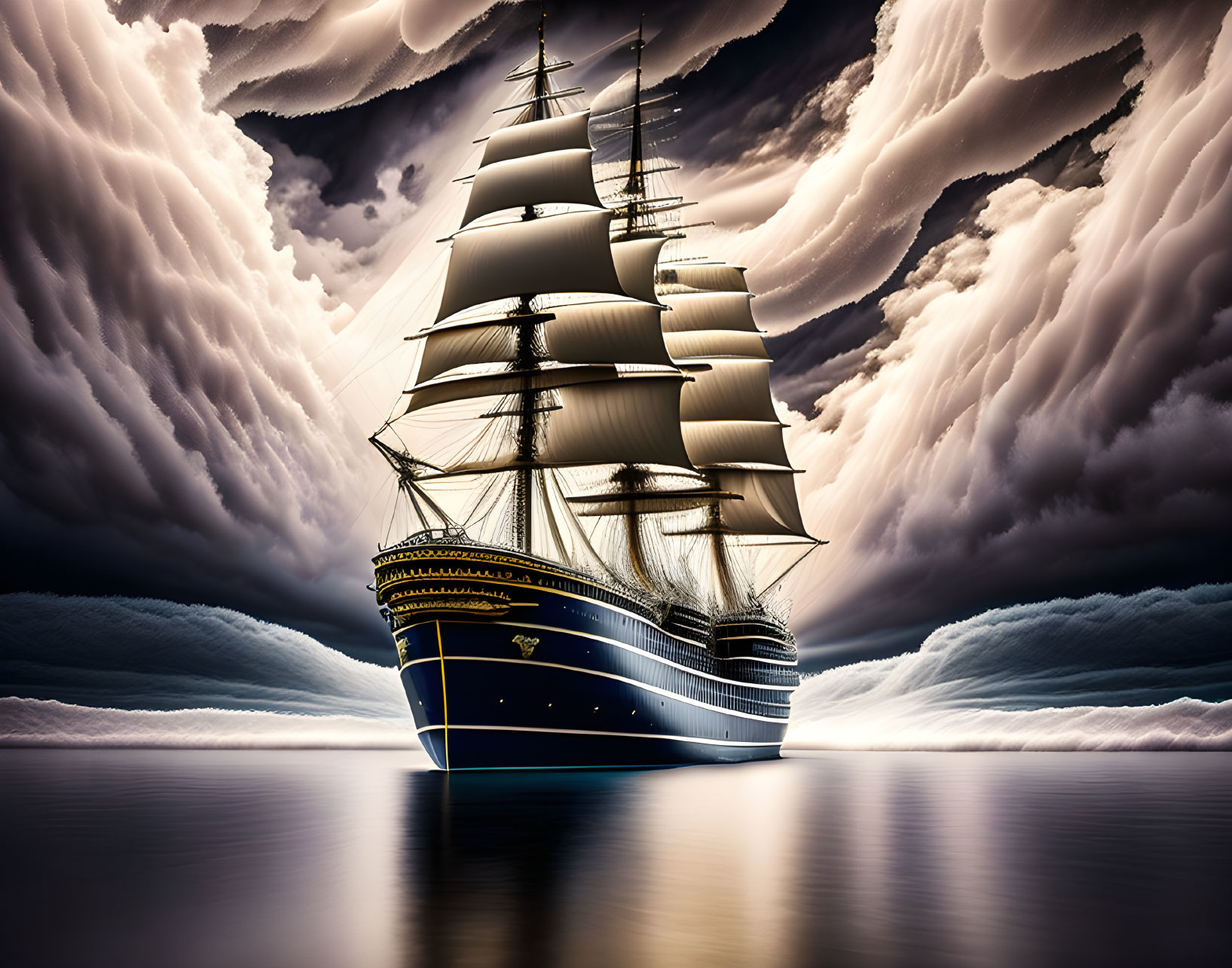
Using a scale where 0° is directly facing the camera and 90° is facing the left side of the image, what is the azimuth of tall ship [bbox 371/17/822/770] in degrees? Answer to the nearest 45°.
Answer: approximately 45°
